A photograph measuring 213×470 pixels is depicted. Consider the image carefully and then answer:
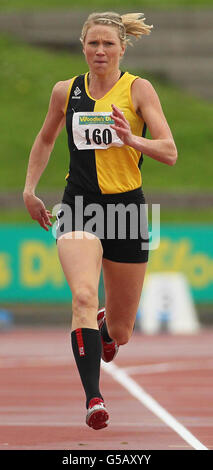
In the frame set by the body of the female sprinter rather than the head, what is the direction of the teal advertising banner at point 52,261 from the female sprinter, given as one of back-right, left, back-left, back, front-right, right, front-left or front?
back

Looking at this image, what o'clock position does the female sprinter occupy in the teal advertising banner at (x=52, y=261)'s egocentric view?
The female sprinter is roughly at 12 o'clock from the teal advertising banner.

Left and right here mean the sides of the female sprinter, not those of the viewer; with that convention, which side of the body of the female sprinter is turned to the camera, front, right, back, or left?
front

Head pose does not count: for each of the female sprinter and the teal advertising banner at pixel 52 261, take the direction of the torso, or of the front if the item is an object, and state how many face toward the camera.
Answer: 2

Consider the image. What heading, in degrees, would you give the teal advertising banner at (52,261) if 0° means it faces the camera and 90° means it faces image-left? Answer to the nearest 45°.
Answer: approximately 0°
